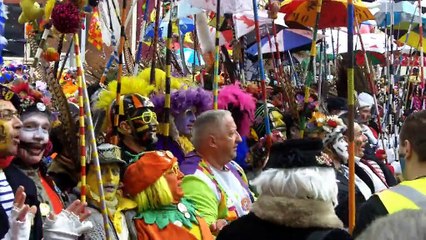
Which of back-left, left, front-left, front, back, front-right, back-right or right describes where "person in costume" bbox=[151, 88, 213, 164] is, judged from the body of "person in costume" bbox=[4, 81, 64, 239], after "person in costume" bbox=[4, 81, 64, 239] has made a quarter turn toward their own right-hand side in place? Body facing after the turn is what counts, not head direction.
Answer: back

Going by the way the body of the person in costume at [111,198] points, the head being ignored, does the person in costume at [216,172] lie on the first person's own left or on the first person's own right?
on the first person's own left

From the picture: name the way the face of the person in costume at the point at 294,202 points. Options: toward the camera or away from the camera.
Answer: away from the camera
